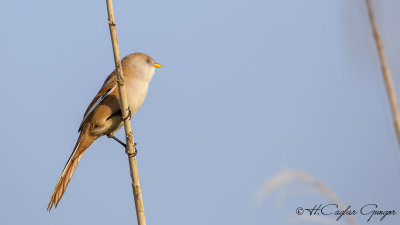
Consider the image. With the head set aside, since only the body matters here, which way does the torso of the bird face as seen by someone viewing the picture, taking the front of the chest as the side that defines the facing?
to the viewer's right
